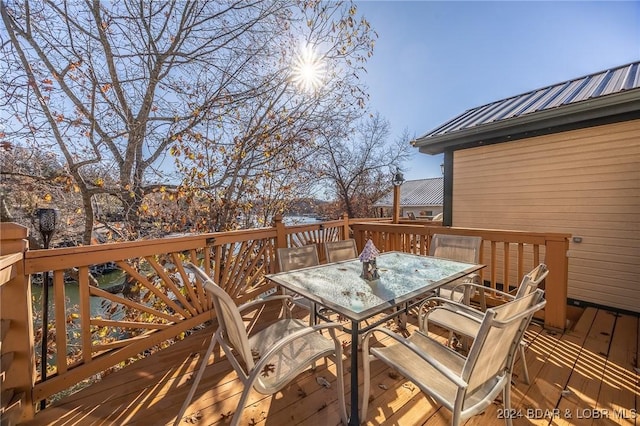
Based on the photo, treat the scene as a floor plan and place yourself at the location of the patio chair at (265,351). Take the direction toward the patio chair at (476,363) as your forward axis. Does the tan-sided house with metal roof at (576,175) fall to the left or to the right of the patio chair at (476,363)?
left

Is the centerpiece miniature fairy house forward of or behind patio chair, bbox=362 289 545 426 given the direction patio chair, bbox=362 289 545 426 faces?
forward

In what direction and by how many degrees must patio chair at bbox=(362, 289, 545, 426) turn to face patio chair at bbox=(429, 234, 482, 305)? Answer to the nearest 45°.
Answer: approximately 45° to its right

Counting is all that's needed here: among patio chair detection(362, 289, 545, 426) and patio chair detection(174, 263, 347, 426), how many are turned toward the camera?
0

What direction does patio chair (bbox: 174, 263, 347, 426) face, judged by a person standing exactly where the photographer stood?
facing away from the viewer and to the right of the viewer

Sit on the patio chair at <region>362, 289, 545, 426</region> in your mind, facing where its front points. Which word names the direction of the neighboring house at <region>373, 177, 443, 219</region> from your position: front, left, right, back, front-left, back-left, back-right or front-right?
front-right

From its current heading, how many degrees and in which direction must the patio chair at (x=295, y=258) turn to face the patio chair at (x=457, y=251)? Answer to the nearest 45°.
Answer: approximately 45° to its left

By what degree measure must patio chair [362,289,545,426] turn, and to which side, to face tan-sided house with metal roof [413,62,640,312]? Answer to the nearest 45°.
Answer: approximately 45° to its right

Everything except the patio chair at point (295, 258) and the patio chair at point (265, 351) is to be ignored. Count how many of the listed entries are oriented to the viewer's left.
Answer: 0

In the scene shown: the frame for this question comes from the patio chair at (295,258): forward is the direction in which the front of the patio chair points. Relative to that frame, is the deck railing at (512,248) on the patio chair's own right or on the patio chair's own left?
on the patio chair's own left

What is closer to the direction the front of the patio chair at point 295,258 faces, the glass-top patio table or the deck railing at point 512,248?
the glass-top patio table

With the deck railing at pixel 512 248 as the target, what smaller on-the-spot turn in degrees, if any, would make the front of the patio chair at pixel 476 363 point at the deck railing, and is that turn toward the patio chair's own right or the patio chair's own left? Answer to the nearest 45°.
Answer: approximately 45° to the patio chair's own right

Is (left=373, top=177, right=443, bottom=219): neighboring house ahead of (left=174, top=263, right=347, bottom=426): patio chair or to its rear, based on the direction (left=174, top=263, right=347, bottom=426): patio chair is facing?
ahead

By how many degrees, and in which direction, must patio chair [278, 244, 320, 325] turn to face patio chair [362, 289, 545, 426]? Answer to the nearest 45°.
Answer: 0° — it already faces it

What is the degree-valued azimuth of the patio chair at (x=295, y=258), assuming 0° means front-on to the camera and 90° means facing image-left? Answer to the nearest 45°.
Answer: approximately 315°
